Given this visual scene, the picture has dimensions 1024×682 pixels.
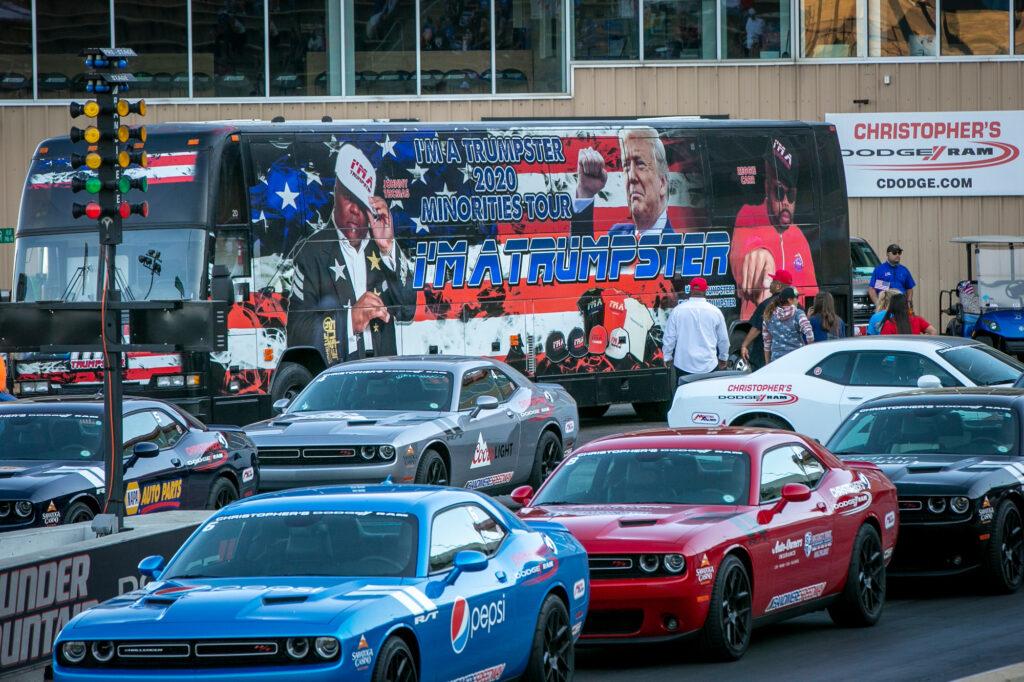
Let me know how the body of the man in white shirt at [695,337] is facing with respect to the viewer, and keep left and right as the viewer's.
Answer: facing away from the viewer

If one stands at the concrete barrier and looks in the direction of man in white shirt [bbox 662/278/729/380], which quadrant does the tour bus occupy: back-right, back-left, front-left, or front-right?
front-left

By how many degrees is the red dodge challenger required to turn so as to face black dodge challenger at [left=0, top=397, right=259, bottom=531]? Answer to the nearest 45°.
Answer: approximately 90° to its right

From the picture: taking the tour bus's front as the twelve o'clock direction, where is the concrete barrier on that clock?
The concrete barrier is roughly at 11 o'clock from the tour bus.

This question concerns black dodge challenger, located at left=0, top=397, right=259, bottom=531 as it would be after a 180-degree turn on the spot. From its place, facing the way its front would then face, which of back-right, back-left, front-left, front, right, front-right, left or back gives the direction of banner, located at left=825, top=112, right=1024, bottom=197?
front

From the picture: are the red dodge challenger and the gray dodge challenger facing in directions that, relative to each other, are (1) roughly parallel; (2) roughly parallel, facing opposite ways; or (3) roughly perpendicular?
roughly parallel

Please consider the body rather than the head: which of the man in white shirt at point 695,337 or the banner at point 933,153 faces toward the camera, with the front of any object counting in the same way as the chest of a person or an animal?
the banner

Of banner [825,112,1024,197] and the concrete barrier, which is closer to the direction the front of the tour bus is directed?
the concrete barrier

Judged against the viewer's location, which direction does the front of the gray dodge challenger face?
facing the viewer and to the left of the viewer

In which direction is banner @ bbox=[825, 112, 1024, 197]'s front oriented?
toward the camera

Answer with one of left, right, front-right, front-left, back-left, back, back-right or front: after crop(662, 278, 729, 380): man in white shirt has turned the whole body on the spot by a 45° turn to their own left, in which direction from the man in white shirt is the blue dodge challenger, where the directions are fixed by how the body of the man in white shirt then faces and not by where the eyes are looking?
back-left

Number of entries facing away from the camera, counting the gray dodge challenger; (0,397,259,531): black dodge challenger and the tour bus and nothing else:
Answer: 0

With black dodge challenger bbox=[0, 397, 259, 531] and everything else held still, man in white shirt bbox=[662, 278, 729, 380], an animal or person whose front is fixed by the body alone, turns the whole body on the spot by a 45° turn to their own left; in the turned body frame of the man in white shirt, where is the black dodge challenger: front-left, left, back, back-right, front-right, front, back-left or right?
left
